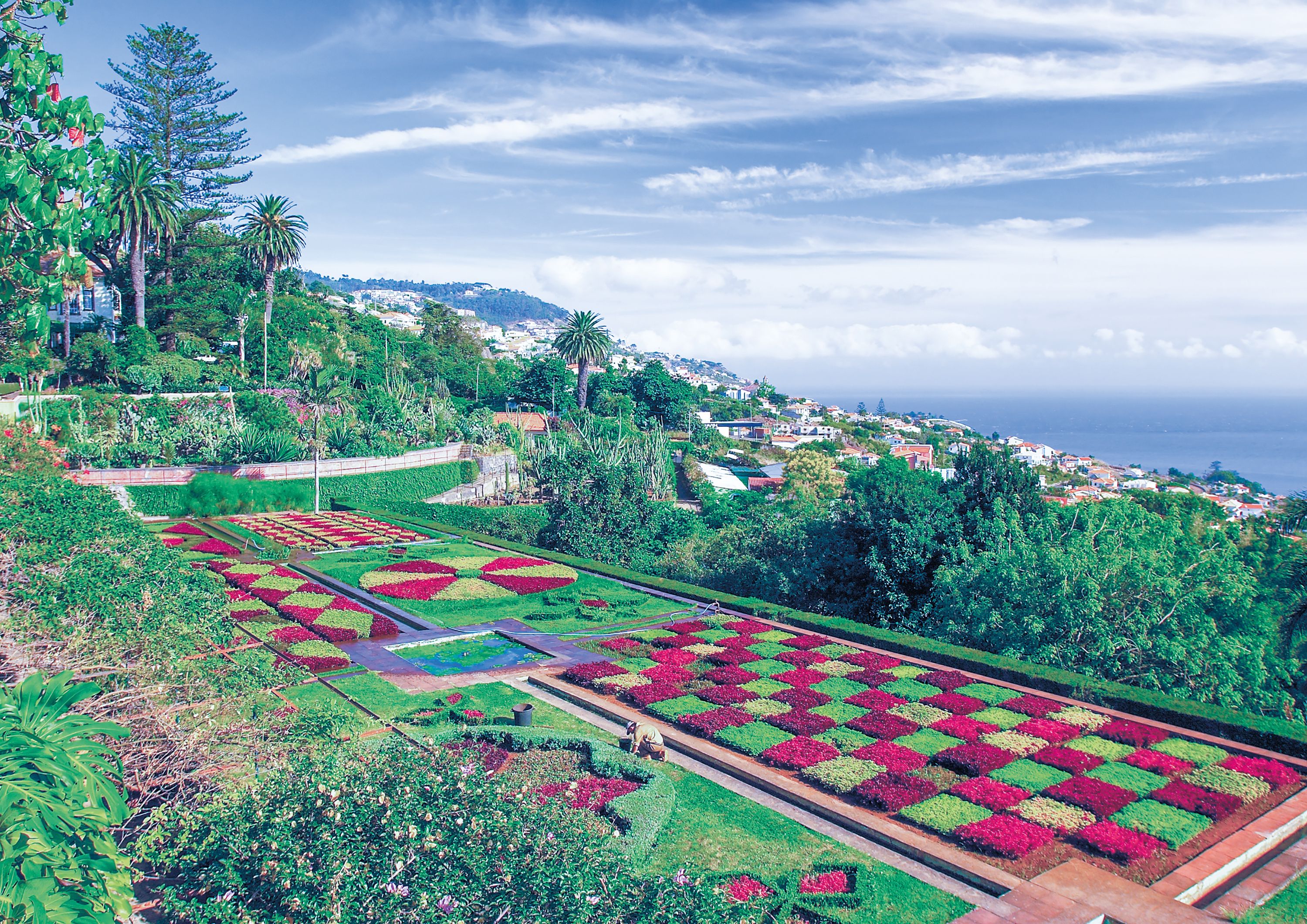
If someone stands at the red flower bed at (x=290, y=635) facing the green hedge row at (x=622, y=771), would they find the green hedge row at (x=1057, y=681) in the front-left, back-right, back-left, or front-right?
front-left

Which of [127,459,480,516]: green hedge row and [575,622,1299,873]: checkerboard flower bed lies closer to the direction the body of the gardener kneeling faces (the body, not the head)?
the green hedge row

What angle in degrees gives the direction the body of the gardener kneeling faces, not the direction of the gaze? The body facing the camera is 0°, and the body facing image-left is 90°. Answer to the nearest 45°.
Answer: approximately 90°

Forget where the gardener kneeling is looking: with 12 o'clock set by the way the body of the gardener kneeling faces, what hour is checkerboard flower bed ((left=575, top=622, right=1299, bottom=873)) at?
The checkerboard flower bed is roughly at 6 o'clock from the gardener kneeling.

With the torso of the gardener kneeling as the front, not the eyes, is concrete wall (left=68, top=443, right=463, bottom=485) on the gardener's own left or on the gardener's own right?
on the gardener's own right

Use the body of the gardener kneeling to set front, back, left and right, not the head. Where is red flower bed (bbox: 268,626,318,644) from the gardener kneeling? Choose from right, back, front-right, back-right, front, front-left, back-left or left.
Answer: front-right

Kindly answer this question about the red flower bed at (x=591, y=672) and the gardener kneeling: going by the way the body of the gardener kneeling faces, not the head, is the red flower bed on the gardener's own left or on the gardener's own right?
on the gardener's own right

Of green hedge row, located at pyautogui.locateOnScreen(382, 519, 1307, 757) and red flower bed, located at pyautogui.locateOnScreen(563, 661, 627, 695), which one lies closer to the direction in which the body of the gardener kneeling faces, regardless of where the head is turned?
the red flower bed

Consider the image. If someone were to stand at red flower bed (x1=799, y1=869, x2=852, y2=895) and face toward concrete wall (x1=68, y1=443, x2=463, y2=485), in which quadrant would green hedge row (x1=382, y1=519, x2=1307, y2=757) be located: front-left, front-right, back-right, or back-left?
front-right

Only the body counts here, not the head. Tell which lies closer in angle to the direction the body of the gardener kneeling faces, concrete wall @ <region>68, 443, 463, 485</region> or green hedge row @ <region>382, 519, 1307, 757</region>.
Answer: the concrete wall

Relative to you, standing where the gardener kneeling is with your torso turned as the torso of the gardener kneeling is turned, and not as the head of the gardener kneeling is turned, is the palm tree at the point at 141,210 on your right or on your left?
on your right

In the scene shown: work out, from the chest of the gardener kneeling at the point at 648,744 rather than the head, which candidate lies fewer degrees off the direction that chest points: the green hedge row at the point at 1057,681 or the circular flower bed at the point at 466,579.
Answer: the circular flower bed

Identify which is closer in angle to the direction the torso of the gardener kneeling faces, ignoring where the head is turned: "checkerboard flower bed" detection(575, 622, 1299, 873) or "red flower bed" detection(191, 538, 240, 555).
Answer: the red flower bed
